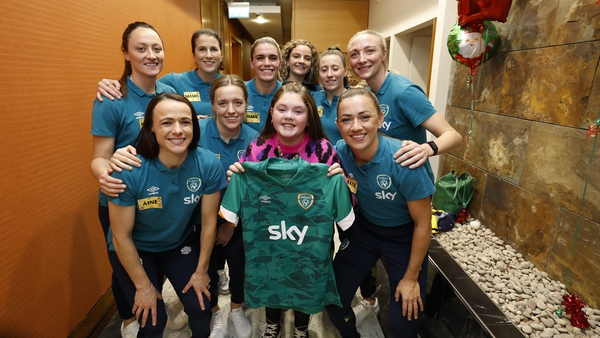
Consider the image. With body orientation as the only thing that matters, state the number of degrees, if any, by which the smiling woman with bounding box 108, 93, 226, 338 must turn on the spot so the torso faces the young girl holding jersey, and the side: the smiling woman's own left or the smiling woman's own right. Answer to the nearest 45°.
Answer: approximately 90° to the smiling woman's own left

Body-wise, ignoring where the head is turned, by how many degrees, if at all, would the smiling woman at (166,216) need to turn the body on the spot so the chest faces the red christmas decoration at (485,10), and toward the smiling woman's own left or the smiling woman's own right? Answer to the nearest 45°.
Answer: approximately 90° to the smiling woman's own left

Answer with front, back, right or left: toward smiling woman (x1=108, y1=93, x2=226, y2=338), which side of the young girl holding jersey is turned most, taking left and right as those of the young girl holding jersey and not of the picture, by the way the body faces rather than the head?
right

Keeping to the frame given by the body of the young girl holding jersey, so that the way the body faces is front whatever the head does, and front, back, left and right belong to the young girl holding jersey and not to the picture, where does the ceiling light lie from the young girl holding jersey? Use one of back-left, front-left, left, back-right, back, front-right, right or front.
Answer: back

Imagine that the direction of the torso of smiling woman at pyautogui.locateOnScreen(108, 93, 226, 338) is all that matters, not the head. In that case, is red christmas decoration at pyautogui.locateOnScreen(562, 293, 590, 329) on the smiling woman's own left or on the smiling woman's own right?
on the smiling woman's own left

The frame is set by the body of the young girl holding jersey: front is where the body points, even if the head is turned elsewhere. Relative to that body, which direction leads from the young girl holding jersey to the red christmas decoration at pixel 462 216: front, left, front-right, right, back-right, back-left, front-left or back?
back-left

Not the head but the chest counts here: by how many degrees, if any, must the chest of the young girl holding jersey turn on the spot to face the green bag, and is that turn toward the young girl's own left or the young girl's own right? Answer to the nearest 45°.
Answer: approximately 135° to the young girl's own left

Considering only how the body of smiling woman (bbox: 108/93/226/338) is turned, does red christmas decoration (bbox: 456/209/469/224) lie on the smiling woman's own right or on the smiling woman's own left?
on the smiling woman's own left

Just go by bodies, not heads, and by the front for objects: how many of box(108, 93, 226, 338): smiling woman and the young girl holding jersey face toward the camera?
2

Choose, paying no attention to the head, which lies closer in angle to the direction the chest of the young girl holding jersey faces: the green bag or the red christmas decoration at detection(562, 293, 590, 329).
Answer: the red christmas decoration
